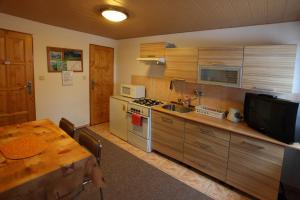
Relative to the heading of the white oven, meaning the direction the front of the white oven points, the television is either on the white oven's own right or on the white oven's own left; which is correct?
on the white oven's own left

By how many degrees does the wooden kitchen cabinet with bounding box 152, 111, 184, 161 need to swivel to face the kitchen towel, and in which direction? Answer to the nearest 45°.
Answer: approximately 90° to its right

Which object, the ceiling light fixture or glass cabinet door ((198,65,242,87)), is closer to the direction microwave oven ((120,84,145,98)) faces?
the ceiling light fixture

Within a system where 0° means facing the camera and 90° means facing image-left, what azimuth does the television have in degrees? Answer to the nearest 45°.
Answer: approximately 45°

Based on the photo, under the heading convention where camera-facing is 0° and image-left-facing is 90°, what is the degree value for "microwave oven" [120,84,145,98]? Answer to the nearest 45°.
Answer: approximately 45°

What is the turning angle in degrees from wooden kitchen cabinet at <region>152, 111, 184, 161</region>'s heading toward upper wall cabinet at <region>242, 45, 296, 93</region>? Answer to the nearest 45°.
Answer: approximately 90° to its left

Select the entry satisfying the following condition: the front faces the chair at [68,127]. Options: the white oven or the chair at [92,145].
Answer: the white oven

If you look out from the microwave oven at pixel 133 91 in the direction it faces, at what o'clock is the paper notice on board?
The paper notice on board is roughly at 2 o'clock from the microwave oven.
